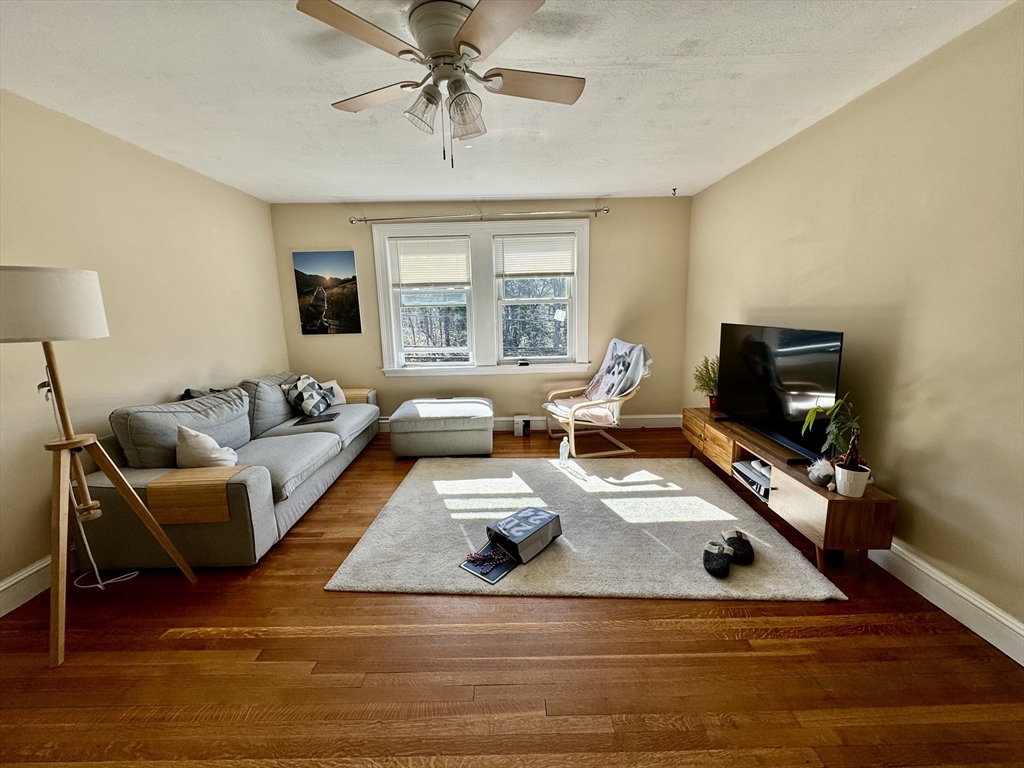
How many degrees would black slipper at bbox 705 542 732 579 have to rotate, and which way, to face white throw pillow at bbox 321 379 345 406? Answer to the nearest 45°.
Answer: approximately 90° to its right

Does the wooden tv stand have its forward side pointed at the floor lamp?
yes

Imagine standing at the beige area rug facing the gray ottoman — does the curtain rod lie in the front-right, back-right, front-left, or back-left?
front-right

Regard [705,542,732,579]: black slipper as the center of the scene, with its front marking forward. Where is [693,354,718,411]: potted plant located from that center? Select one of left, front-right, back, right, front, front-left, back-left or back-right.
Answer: back

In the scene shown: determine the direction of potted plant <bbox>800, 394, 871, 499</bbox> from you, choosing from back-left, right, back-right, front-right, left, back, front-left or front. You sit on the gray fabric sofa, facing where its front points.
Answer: front

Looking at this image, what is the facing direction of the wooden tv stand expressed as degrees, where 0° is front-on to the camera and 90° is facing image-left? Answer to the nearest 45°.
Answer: approximately 45°

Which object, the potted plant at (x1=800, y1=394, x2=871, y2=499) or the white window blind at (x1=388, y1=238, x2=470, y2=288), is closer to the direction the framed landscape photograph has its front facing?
the potted plant

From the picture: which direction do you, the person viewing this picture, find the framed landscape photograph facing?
facing the viewer

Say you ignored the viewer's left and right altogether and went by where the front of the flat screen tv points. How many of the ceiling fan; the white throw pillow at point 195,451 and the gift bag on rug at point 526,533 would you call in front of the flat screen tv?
3

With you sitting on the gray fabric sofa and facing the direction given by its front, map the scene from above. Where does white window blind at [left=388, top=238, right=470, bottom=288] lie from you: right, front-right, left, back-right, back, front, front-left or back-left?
left

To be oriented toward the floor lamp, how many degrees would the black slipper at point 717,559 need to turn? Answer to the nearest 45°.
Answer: approximately 45° to its right

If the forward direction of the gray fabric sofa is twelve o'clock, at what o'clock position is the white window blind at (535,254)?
The white window blind is roughly at 10 o'clock from the gray fabric sofa.

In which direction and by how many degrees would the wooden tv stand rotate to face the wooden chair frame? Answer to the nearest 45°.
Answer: approximately 90° to its right

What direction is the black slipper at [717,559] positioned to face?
toward the camera

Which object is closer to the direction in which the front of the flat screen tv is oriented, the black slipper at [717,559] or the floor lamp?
the floor lamp

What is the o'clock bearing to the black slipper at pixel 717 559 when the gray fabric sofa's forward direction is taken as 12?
The black slipper is roughly at 12 o'clock from the gray fabric sofa.
